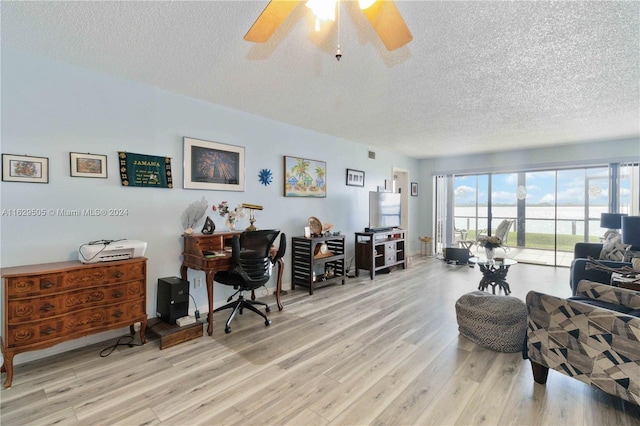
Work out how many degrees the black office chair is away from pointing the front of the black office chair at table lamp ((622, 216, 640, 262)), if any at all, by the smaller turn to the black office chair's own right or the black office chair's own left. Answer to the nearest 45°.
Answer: approximately 135° to the black office chair's own right

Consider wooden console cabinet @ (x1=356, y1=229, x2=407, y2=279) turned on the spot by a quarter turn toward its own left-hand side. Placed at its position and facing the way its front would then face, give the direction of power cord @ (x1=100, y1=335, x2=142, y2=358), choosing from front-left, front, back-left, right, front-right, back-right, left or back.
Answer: back

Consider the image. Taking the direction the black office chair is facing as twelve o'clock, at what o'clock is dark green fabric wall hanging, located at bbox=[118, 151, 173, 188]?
The dark green fabric wall hanging is roughly at 11 o'clock from the black office chair.

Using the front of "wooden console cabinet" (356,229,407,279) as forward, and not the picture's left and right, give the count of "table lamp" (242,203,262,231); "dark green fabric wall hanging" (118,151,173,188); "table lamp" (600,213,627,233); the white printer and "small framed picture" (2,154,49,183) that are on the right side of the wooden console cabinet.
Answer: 4

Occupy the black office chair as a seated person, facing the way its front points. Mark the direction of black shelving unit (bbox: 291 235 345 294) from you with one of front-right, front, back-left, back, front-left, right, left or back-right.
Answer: right

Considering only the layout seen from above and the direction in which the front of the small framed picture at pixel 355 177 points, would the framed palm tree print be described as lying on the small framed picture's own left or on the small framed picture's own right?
on the small framed picture's own right

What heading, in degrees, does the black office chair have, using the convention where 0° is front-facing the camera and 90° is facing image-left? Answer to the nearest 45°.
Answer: approximately 135°

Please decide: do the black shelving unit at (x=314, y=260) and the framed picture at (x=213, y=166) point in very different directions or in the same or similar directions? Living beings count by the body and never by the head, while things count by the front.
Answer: same or similar directions

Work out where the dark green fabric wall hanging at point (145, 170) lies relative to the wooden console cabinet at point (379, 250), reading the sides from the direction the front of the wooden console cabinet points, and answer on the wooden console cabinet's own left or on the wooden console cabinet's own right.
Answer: on the wooden console cabinet's own right

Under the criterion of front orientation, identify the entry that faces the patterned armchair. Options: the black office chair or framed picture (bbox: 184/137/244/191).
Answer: the framed picture

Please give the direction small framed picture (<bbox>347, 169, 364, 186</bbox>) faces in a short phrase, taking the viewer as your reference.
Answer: facing the viewer and to the right of the viewer

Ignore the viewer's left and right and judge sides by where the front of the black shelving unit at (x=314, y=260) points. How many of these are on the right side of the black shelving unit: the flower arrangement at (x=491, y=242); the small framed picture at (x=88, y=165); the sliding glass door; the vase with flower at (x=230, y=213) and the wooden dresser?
3

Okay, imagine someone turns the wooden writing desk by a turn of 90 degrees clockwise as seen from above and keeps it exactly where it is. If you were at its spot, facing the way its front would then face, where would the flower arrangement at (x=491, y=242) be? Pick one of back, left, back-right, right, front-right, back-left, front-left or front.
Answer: back-left

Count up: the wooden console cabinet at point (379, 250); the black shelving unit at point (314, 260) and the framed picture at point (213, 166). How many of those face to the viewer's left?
0

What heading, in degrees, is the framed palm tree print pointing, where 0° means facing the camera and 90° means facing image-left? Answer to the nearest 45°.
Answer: approximately 315°

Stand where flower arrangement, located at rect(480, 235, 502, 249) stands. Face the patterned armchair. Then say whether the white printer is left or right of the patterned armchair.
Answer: right

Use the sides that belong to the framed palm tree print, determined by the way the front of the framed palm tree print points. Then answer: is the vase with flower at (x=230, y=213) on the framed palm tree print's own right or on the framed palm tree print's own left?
on the framed palm tree print's own right
